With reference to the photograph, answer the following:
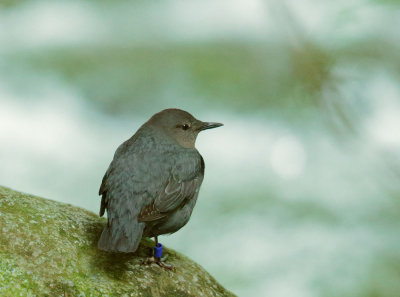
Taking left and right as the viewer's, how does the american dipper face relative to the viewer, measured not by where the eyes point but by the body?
facing away from the viewer and to the right of the viewer
